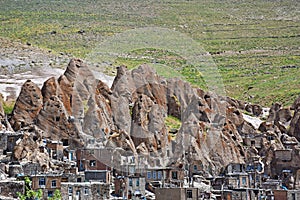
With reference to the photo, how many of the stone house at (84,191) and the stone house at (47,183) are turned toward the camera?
2

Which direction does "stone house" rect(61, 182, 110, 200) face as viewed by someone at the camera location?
facing the viewer

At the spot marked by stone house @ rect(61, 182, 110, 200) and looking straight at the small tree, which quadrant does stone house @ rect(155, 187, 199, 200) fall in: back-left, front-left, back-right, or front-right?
back-left

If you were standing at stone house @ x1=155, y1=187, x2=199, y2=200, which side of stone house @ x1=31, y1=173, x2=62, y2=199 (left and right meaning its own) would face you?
left

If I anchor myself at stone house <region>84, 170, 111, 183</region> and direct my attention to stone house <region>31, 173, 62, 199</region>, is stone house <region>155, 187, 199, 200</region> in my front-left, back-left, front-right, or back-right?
back-left

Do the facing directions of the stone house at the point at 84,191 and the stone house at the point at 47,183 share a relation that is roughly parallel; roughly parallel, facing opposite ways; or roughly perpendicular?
roughly parallel
